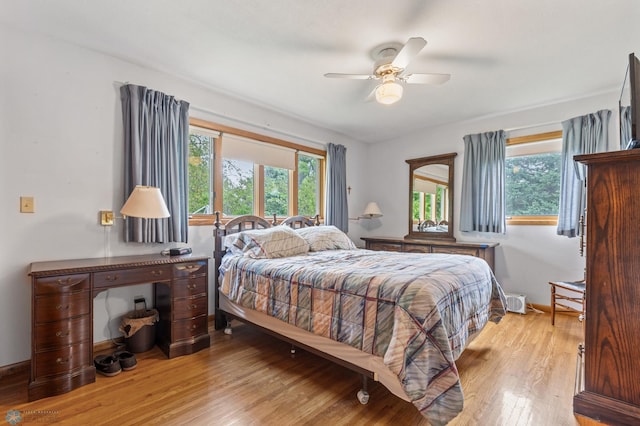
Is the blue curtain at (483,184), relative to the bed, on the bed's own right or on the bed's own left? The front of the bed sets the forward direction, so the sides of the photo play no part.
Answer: on the bed's own left

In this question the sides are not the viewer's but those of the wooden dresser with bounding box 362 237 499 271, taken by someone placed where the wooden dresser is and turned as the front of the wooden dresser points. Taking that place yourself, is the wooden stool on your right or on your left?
on your left

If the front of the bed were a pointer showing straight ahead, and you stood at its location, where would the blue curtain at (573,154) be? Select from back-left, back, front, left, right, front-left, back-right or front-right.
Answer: left

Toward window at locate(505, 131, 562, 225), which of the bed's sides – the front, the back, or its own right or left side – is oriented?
left

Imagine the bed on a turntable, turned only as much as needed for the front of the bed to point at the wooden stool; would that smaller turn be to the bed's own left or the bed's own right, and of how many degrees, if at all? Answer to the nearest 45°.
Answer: approximately 90° to the bed's own left

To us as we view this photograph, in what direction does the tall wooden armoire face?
facing to the left of the viewer

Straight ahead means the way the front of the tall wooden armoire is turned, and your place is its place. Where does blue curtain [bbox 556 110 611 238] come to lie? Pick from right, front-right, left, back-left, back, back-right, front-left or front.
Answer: right

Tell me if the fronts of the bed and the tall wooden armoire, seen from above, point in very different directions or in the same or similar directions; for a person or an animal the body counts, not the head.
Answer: very different directions

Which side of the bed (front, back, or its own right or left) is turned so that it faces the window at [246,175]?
back

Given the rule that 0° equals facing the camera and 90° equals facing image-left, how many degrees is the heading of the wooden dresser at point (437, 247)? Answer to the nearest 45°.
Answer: approximately 45°

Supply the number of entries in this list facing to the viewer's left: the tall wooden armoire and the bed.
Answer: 1

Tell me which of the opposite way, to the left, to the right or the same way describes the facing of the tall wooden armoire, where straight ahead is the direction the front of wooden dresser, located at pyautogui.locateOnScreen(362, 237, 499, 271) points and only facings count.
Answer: to the right
